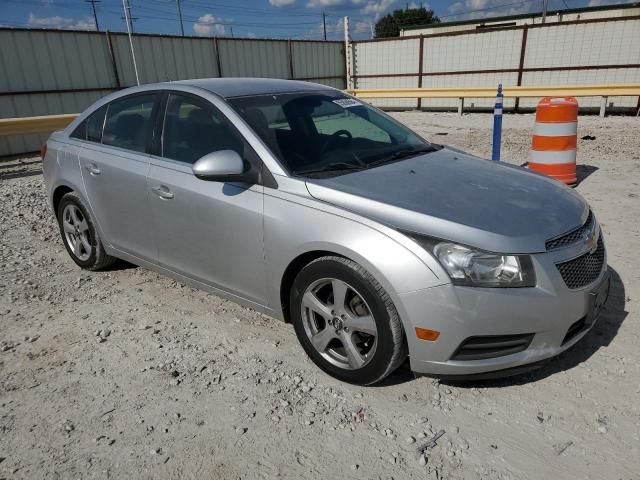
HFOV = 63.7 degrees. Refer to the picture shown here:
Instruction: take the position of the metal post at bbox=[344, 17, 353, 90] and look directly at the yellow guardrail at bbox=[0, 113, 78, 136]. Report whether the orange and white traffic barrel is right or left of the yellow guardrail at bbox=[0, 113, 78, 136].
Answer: left

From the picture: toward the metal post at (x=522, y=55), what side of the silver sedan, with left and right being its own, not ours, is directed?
left

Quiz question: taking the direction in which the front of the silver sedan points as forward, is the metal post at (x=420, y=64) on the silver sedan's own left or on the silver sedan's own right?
on the silver sedan's own left

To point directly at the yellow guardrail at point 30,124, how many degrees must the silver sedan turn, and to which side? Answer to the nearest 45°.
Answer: approximately 180°

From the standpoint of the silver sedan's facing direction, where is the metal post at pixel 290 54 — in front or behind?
behind

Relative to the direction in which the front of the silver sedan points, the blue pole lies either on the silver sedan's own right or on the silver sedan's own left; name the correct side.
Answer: on the silver sedan's own left

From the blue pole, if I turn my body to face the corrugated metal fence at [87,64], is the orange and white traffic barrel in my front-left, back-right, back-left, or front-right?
back-right

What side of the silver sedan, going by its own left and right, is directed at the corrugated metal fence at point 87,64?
back

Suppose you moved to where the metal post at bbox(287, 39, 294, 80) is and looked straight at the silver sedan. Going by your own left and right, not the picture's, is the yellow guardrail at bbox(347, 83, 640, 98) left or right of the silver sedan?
left

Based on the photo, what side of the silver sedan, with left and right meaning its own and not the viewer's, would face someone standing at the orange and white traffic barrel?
left

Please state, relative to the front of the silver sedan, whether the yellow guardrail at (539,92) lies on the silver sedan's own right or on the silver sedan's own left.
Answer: on the silver sedan's own left

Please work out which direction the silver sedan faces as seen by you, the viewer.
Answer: facing the viewer and to the right of the viewer

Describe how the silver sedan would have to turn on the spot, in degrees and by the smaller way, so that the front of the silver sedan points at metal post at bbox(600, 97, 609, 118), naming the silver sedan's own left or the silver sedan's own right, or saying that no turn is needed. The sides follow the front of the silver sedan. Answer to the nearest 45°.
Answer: approximately 90° to the silver sedan's own left
